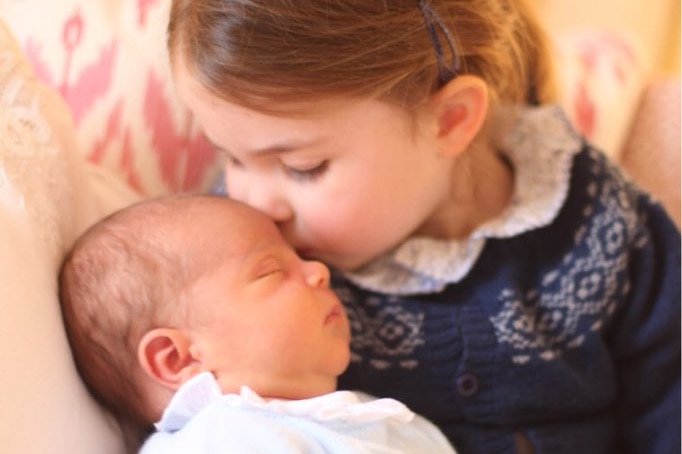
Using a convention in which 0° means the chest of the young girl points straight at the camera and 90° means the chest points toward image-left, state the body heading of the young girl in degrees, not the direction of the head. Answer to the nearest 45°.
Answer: approximately 45°

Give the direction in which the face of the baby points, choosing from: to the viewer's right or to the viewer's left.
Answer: to the viewer's right
